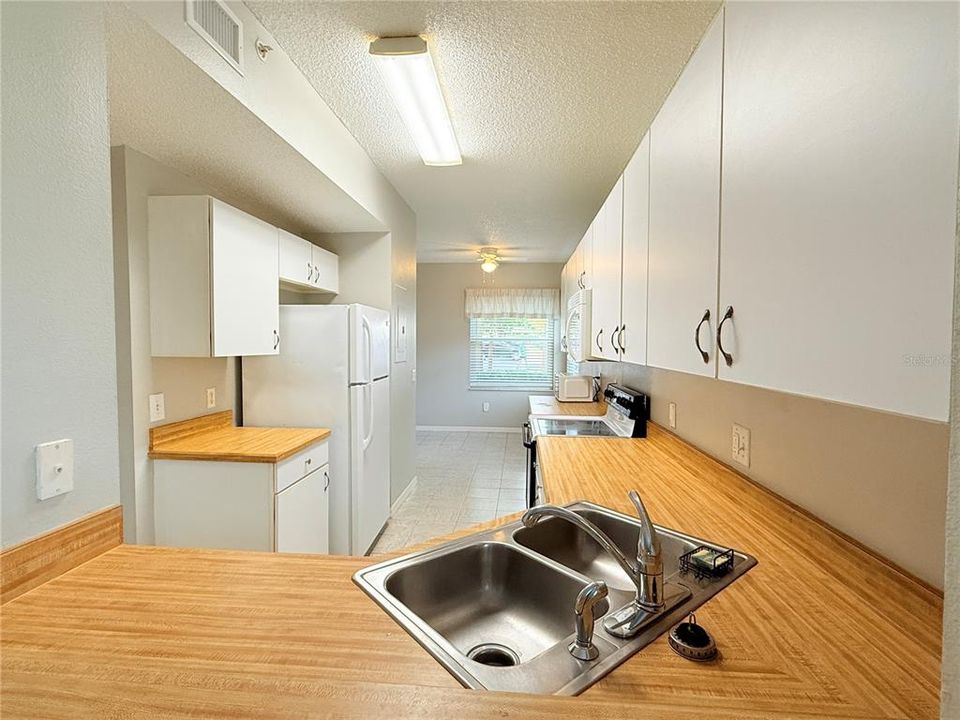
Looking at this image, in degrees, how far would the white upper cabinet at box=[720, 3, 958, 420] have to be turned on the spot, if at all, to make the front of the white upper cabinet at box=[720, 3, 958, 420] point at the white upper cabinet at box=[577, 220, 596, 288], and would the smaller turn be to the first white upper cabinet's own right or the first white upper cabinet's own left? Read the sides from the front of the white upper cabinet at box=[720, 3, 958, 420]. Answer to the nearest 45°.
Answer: approximately 90° to the first white upper cabinet's own right

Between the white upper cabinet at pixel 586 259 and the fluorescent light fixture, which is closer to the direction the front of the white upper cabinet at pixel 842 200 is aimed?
the fluorescent light fixture

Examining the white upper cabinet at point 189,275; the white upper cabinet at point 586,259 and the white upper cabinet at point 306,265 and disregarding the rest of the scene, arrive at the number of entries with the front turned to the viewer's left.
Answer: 1

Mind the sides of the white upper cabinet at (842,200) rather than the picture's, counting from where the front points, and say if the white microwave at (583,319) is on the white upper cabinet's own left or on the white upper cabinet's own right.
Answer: on the white upper cabinet's own right

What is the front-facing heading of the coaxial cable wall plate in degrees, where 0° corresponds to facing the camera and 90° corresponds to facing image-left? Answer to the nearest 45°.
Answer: approximately 315°

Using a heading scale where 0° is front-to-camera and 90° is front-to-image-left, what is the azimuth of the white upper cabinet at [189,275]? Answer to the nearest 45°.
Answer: approximately 315°

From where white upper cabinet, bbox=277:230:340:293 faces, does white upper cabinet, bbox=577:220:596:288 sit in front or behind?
in front

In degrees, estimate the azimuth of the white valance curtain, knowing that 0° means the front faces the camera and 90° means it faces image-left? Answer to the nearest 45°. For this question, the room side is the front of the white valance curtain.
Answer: approximately 0°

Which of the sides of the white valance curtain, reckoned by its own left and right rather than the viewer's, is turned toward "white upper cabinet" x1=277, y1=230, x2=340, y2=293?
front

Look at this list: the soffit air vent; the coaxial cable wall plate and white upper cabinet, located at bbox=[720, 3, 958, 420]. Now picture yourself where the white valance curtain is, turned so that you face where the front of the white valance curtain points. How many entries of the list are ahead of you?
3

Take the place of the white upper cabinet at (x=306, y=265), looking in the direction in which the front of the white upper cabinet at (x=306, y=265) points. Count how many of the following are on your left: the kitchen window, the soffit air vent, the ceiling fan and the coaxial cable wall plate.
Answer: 2

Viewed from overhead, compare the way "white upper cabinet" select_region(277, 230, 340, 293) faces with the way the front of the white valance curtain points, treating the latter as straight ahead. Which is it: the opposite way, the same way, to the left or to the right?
to the left

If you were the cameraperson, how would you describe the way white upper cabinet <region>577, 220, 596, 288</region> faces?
facing to the left of the viewer

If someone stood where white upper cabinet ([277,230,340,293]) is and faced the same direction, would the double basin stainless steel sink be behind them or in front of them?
in front
